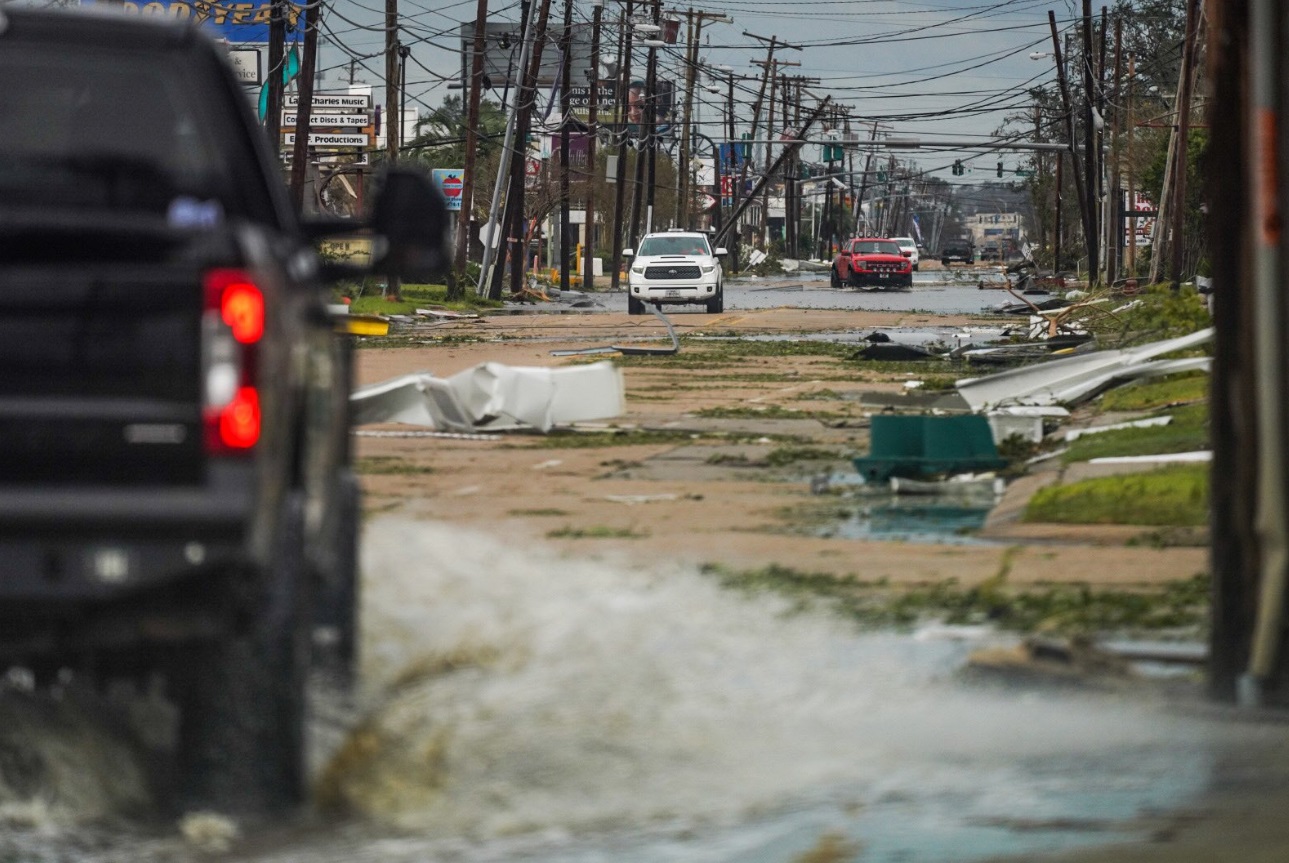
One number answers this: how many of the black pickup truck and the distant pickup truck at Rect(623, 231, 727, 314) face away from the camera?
1

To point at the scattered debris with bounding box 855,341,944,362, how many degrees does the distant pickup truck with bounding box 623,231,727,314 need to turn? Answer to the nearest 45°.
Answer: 0° — it already faces it

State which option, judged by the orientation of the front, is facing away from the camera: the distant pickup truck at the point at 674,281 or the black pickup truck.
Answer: the black pickup truck

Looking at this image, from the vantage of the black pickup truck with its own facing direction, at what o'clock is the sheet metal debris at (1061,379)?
The sheet metal debris is roughly at 1 o'clock from the black pickup truck.

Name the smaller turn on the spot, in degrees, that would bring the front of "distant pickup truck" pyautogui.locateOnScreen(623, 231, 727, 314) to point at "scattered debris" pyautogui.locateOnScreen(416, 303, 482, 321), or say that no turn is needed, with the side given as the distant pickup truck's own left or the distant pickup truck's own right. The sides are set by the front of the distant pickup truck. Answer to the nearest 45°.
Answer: approximately 45° to the distant pickup truck's own right

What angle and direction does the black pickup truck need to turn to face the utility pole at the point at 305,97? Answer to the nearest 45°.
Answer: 0° — it already faces it

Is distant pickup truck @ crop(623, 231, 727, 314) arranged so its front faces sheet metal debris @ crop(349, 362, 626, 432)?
yes

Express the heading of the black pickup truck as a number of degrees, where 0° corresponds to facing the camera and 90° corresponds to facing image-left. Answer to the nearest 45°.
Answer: approximately 180°

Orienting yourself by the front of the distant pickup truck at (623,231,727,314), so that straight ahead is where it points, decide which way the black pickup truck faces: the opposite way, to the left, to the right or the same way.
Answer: the opposite way

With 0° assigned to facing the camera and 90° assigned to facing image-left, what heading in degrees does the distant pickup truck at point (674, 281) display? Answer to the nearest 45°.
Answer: approximately 0°

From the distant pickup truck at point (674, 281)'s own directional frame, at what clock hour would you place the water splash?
The water splash is roughly at 12 o'clock from the distant pickup truck.
